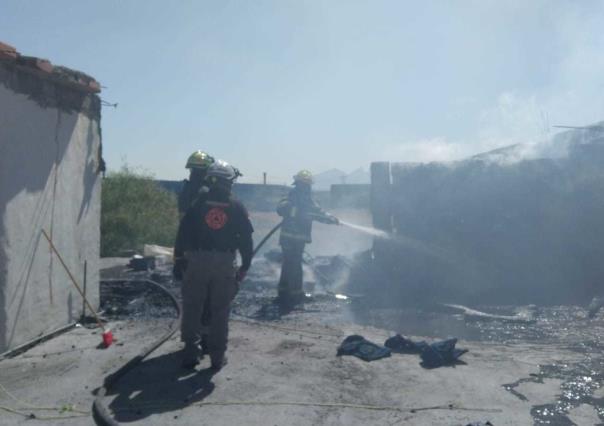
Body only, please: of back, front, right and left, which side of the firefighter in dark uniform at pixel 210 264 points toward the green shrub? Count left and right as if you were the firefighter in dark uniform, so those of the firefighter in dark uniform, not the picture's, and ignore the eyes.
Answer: front

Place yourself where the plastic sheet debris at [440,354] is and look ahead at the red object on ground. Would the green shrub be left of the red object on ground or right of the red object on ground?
right

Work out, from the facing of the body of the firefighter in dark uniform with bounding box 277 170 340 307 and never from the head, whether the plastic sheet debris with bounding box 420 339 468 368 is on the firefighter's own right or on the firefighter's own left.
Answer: on the firefighter's own right

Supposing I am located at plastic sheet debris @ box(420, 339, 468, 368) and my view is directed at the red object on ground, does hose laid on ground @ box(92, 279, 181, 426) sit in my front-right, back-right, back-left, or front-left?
front-left

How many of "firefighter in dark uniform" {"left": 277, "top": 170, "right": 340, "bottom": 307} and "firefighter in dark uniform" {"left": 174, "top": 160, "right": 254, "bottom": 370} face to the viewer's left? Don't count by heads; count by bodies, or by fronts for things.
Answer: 0

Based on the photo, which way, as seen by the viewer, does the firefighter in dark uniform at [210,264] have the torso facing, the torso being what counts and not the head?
away from the camera

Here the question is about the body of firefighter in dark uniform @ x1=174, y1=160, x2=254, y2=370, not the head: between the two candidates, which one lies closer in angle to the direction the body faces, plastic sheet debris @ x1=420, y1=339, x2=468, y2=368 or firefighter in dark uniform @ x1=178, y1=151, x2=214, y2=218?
the firefighter in dark uniform

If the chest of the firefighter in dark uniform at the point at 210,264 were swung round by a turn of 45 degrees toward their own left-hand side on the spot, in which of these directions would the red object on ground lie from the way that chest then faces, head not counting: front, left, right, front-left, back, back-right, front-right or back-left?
front

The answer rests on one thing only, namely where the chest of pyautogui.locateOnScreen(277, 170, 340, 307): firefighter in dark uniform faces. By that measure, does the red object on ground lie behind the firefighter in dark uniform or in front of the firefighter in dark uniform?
behind

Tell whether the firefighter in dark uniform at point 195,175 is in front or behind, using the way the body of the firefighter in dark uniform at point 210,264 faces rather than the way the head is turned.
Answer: in front

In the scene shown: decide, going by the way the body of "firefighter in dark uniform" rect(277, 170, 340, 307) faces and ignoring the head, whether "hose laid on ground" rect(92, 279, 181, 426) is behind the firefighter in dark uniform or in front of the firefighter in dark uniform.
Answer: behind

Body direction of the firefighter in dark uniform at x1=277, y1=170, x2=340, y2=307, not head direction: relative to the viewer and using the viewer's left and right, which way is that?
facing away from the viewer and to the right of the viewer
